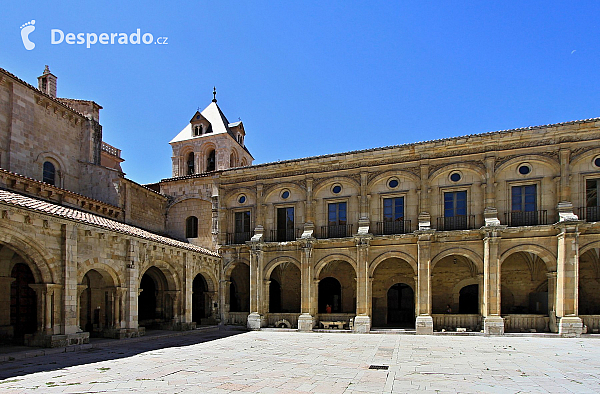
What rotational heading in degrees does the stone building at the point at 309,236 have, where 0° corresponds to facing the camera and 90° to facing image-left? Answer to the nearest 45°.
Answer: approximately 0°
